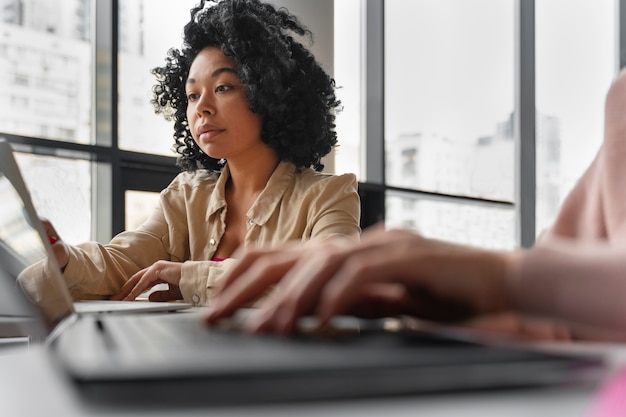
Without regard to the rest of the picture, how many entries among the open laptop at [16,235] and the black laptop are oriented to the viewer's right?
2

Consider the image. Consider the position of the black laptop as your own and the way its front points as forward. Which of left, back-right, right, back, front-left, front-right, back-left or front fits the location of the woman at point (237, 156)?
left

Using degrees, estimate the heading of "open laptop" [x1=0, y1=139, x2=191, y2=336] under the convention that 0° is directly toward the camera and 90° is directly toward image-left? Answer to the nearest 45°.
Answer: approximately 270°

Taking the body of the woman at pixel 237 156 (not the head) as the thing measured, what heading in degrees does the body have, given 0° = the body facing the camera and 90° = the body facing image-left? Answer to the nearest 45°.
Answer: approximately 45°

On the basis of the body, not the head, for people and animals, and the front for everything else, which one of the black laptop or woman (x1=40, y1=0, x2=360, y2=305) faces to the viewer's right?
the black laptop

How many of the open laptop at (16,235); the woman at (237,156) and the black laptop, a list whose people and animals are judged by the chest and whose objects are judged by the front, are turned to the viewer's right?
2

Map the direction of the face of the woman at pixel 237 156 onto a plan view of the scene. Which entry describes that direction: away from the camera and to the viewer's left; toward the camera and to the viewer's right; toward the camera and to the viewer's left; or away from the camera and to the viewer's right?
toward the camera and to the viewer's left

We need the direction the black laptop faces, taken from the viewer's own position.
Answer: facing to the right of the viewer
